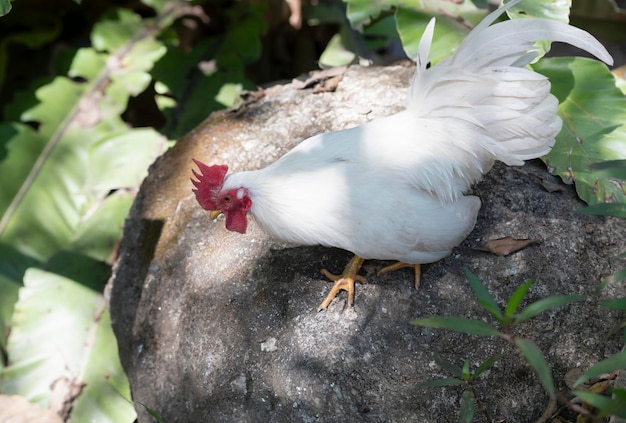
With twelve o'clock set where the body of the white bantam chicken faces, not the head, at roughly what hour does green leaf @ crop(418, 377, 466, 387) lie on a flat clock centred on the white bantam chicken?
The green leaf is roughly at 9 o'clock from the white bantam chicken.

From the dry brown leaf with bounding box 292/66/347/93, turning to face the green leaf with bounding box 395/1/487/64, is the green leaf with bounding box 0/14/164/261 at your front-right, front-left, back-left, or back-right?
back-left

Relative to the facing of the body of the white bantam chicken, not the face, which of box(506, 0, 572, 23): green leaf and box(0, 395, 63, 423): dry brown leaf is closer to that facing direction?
the dry brown leaf

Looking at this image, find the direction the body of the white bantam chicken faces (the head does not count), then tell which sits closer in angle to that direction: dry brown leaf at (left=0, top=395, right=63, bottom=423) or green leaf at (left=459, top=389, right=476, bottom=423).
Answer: the dry brown leaf

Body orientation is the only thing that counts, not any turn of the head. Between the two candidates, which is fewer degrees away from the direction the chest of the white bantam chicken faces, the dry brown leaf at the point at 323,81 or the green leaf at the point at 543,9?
the dry brown leaf

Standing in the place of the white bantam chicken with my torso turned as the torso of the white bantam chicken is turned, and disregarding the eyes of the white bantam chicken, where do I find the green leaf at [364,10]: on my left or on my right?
on my right

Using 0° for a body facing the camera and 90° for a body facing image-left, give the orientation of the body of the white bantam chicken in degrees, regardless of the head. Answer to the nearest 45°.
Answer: approximately 90°

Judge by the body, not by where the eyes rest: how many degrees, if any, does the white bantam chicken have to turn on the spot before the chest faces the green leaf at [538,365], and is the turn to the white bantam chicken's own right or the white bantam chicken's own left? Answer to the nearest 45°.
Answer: approximately 90° to the white bantam chicken's own left

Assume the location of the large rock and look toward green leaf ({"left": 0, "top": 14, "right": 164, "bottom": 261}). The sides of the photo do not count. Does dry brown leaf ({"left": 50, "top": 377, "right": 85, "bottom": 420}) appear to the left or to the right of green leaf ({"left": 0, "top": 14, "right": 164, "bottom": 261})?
left

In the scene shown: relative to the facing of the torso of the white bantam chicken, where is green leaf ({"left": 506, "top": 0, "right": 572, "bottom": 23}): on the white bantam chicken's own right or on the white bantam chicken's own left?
on the white bantam chicken's own right

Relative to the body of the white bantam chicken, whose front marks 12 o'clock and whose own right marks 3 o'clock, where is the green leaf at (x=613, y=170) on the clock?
The green leaf is roughly at 7 o'clock from the white bantam chicken.

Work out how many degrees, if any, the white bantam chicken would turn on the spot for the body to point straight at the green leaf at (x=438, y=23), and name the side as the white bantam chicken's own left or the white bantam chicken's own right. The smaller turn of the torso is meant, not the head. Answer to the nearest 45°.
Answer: approximately 90° to the white bantam chicken's own right

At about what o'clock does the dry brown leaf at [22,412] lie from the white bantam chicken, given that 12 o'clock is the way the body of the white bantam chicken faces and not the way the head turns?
The dry brown leaf is roughly at 12 o'clock from the white bantam chicken.
